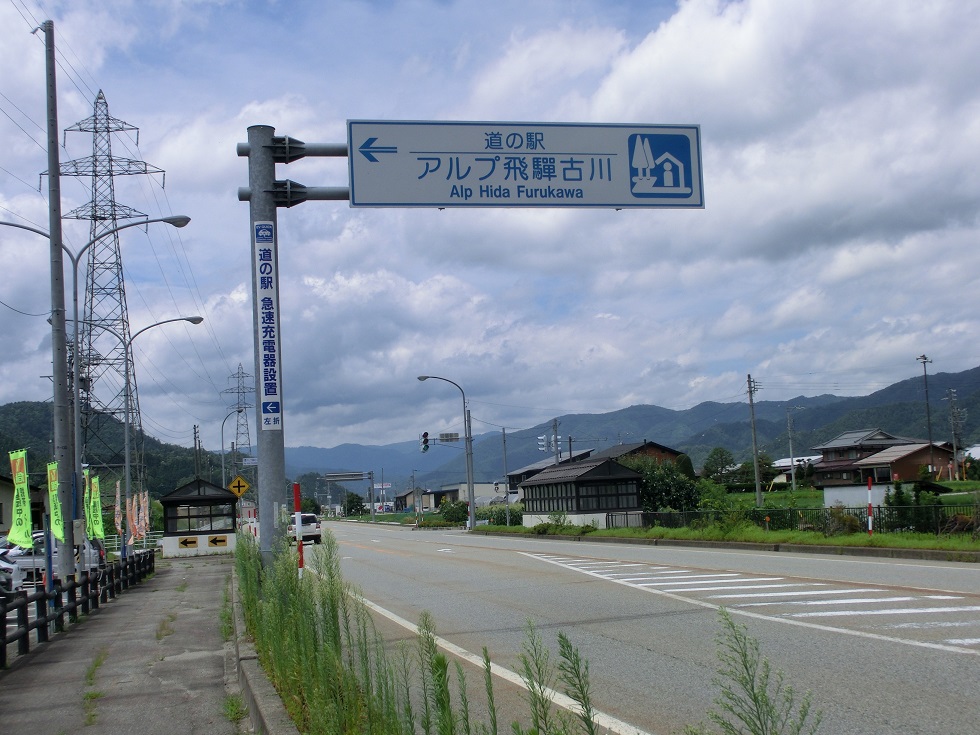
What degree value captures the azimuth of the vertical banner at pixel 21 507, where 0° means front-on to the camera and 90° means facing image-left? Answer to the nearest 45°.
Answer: approximately 0°

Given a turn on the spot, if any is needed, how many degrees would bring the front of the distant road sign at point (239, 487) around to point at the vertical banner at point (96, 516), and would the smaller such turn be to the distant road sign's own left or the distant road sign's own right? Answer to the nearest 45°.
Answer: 0° — it already faces it

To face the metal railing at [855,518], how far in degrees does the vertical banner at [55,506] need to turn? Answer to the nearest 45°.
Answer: approximately 90° to its left

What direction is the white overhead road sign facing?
toward the camera

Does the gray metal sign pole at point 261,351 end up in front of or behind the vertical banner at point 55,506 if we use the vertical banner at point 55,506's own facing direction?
in front

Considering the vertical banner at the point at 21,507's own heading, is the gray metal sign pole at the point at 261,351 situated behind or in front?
in front

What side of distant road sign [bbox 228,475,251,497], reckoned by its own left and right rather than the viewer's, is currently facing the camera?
front

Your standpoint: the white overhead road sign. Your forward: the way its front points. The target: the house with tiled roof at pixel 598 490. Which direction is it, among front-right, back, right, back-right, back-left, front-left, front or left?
back

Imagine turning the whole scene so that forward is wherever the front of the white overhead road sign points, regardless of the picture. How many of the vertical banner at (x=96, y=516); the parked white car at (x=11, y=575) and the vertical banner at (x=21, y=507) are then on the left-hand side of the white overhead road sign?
0
